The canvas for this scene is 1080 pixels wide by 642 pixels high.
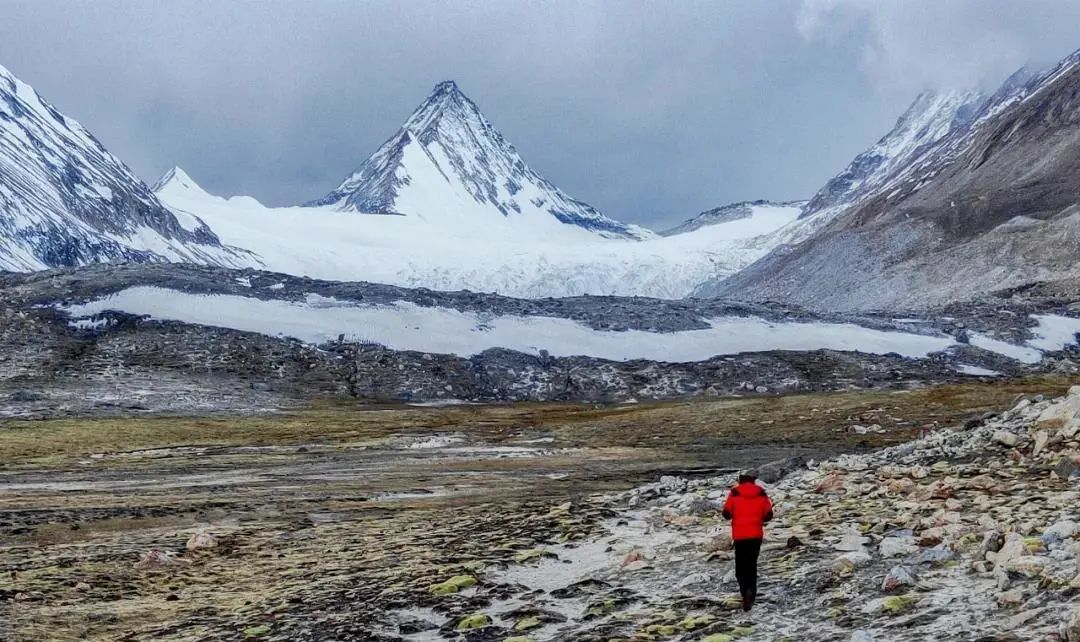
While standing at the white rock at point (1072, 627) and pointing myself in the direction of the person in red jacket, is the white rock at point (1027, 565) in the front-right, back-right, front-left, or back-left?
front-right

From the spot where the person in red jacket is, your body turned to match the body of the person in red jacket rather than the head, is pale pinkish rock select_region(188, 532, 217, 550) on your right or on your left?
on your left

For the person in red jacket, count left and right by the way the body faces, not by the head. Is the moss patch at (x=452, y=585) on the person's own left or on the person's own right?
on the person's own left

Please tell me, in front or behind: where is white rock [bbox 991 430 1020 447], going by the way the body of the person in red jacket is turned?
in front

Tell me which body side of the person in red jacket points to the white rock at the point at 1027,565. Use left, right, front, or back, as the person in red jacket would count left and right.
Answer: right

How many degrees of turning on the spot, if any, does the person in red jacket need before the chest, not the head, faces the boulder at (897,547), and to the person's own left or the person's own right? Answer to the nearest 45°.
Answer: approximately 45° to the person's own right

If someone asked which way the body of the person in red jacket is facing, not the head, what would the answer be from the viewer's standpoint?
away from the camera

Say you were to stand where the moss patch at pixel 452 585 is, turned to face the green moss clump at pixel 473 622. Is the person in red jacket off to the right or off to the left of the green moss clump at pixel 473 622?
left

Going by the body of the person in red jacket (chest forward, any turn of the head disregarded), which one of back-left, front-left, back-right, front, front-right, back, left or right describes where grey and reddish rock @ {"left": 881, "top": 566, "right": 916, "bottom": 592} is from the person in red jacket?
right
